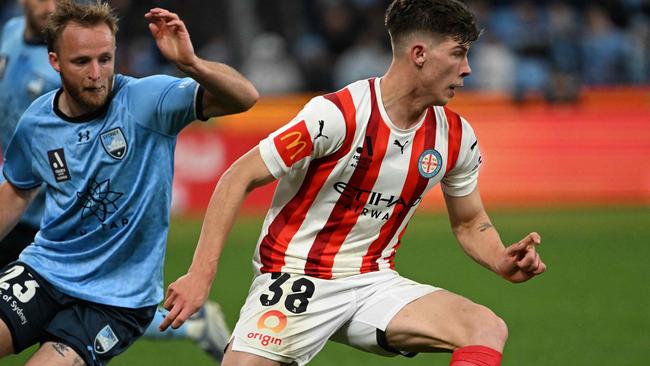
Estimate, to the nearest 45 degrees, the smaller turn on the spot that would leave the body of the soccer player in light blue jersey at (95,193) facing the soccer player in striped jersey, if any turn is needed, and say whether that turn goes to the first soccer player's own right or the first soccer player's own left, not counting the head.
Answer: approximately 90° to the first soccer player's own left

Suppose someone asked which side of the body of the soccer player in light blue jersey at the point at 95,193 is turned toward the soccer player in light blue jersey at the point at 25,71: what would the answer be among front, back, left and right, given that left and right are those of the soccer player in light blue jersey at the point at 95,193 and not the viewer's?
back

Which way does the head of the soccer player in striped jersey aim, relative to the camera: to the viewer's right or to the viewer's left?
to the viewer's right

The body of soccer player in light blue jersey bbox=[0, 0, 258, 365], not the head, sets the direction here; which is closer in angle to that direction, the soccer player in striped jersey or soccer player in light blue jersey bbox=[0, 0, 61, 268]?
the soccer player in striped jersey

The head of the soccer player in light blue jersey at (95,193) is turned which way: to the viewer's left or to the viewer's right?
to the viewer's right

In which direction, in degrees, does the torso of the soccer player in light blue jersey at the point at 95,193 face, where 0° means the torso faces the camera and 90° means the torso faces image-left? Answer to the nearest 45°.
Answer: approximately 0°
